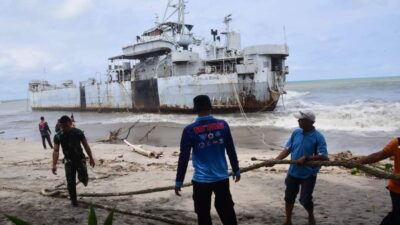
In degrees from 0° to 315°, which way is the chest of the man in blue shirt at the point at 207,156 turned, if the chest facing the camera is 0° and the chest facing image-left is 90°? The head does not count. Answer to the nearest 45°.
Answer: approximately 180°

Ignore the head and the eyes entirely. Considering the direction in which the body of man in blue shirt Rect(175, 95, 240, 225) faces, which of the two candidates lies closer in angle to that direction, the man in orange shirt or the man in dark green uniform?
the man in dark green uniform

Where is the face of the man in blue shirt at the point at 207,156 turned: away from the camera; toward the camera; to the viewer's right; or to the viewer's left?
away from the camera

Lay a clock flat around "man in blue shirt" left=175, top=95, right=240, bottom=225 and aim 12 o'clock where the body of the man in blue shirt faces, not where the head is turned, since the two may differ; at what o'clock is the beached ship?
The beached ship is roughly at 12 o'clock from the man in blue shirt.

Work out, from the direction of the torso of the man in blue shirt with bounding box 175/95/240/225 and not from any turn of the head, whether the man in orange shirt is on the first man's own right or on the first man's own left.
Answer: on the first man's own right

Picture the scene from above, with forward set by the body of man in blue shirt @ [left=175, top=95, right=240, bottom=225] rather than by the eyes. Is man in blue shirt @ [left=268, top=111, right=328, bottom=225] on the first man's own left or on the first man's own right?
on the first man's own right
